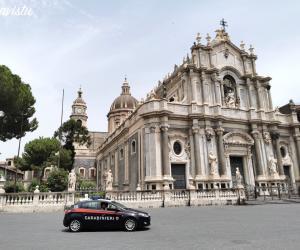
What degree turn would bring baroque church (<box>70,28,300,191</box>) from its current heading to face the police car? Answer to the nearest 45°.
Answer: approximately 45° to its right

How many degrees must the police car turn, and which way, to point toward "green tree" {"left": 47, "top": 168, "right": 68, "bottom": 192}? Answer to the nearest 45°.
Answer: approximately 90° to its left

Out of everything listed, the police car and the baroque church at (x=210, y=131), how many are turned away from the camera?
0

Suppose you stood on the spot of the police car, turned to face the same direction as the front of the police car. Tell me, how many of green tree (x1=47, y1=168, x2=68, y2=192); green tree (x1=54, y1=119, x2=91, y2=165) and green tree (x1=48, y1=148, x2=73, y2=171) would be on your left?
3
